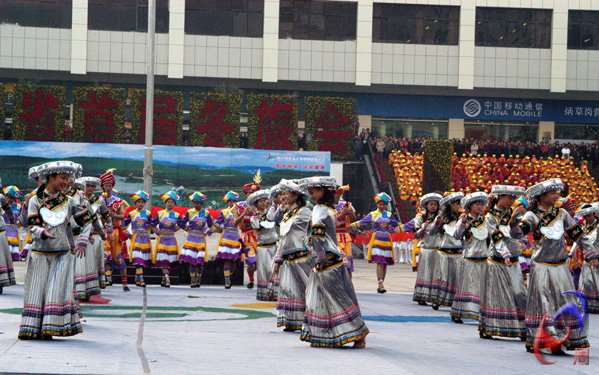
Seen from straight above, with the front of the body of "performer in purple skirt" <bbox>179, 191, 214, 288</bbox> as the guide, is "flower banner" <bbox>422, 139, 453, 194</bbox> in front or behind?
behind

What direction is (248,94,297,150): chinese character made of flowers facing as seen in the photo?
toward the camera

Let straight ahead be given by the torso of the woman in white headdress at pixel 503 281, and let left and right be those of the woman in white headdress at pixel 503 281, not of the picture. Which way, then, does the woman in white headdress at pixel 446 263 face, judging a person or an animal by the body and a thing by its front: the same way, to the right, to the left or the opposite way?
the same way

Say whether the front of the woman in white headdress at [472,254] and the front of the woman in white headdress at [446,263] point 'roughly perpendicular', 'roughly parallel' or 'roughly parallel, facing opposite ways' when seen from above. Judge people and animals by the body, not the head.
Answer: roughly parallel

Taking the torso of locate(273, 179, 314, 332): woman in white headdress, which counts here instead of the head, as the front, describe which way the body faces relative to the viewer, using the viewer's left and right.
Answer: facing the viewer and to the left of the viewer

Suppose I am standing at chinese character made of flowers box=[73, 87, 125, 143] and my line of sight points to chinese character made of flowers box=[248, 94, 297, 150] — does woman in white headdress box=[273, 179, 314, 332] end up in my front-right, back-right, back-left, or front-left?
front-right

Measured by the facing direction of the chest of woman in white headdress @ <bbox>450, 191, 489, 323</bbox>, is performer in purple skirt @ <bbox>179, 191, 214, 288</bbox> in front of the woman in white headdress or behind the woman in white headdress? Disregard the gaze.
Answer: behind

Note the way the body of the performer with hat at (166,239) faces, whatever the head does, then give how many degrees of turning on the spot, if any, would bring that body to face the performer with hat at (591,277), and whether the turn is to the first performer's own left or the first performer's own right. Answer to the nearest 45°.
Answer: approximately 45° to the first performer's own left

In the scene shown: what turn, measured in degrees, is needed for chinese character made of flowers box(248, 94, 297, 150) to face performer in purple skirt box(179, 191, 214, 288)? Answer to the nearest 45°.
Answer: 0° — it already faces them

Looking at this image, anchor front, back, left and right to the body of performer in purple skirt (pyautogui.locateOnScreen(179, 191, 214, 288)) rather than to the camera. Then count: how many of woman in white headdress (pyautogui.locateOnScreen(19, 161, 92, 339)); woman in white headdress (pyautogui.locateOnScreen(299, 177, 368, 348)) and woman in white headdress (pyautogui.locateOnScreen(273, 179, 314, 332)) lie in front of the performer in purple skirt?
3

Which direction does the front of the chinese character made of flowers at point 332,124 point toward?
toward the camera

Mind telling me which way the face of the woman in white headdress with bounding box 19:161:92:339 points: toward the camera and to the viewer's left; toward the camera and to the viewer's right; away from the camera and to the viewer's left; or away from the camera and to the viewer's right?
toward the camera and to the viewer's right
